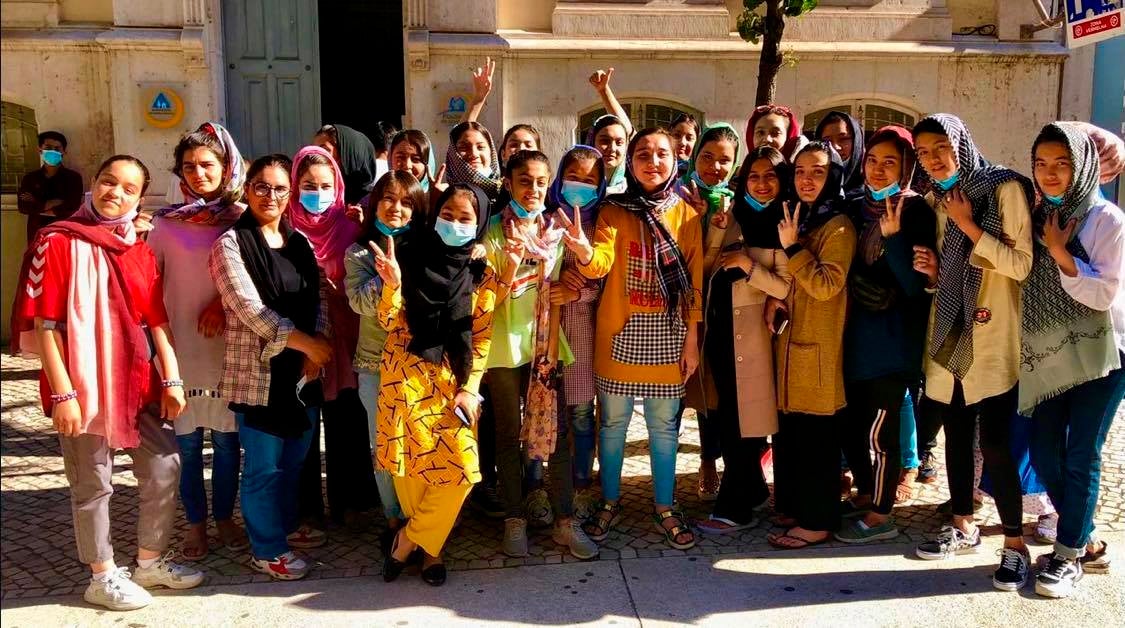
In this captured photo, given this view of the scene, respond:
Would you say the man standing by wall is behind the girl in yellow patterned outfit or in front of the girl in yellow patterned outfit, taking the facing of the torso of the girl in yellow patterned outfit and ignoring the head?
behind

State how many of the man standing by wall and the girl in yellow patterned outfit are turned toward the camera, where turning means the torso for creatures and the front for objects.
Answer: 2

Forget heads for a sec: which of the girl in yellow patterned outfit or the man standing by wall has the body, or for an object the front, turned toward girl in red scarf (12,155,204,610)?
the man standing by wall

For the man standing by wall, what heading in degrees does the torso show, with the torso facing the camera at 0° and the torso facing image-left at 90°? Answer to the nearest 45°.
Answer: approximately 0°

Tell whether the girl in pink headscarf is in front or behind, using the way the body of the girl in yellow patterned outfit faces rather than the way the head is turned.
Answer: behind

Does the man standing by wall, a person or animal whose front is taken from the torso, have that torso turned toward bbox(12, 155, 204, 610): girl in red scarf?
yes

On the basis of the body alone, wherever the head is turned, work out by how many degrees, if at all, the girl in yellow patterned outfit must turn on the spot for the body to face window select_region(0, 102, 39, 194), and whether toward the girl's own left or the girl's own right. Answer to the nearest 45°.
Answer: approximately 135° to the girl's own right

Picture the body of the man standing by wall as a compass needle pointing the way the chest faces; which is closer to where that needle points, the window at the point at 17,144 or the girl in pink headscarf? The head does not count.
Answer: the girl in pink headscarf
